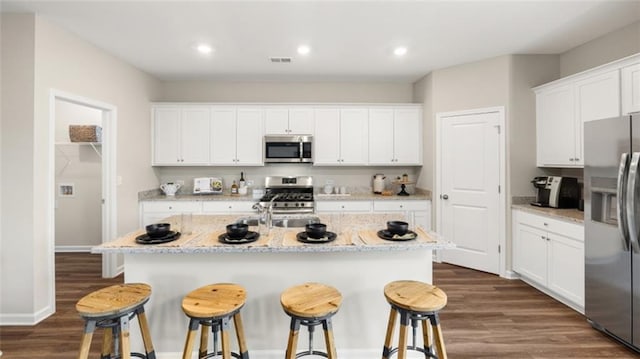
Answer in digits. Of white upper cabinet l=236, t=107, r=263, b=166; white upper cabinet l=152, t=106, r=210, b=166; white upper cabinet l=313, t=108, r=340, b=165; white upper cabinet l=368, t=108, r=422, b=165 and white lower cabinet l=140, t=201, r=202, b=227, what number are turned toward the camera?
5

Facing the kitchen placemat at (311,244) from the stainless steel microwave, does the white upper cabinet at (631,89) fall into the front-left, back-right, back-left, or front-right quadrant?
front-left

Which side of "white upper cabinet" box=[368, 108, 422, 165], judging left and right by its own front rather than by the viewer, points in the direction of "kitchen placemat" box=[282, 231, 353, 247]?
front

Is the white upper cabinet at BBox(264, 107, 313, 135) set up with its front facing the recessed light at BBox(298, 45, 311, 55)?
yes

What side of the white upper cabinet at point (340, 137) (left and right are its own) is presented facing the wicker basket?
right

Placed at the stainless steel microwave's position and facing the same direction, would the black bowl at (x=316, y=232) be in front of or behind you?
in front

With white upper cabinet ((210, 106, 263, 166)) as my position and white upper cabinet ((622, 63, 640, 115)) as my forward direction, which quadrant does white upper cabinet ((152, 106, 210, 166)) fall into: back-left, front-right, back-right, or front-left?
back-right

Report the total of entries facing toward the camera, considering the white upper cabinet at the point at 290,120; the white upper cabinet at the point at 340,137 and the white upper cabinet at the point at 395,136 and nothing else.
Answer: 3

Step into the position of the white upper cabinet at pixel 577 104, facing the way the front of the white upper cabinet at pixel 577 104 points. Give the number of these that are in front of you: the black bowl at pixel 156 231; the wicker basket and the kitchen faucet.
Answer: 3

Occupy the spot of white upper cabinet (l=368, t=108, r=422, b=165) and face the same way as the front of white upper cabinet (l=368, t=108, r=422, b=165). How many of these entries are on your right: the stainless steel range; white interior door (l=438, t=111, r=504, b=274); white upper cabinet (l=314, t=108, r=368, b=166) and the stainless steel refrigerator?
2

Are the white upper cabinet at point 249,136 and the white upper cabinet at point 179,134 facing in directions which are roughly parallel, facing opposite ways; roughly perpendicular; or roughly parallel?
roughly parallel

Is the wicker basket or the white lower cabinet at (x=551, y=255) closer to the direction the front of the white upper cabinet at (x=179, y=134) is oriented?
the white lower cabinet

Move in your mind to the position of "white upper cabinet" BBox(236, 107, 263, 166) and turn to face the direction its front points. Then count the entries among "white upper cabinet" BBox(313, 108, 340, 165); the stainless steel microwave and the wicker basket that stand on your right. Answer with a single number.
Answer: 1

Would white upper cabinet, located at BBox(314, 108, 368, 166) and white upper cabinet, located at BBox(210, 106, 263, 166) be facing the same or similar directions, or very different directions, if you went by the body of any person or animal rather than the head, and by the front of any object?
same or similar directions

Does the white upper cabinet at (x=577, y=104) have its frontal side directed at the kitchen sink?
yes

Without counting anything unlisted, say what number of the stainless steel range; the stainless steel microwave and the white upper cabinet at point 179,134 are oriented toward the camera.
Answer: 3

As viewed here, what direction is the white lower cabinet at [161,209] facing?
toward the camera

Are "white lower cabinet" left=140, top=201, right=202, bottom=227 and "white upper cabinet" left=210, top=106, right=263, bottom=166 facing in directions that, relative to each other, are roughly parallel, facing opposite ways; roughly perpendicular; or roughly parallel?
roughly parallel

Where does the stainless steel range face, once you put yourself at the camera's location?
facing the viewer

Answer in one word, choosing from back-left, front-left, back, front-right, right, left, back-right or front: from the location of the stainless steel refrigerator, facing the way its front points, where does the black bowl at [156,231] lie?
front

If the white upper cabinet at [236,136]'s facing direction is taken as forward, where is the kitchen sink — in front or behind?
in front
